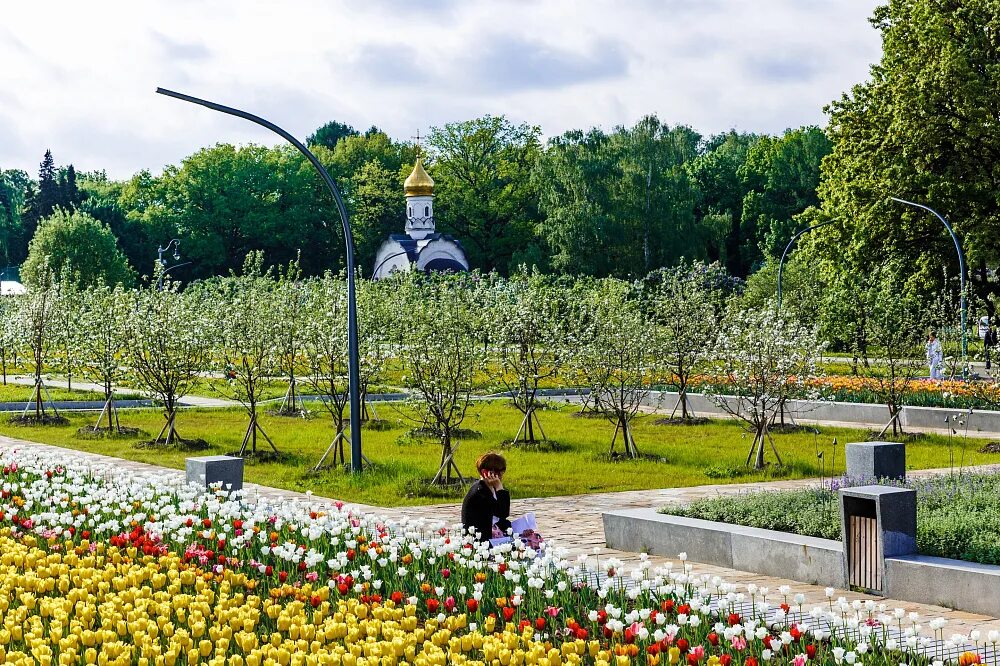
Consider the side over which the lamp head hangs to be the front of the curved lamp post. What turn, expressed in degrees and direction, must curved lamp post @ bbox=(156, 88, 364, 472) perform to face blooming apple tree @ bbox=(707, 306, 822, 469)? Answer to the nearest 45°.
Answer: approximately 180°

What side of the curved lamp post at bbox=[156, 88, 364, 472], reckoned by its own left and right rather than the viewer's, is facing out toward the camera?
left

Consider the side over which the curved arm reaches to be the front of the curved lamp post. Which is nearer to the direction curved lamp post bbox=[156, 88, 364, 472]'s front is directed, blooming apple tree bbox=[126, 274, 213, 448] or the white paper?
the blooming apple tree

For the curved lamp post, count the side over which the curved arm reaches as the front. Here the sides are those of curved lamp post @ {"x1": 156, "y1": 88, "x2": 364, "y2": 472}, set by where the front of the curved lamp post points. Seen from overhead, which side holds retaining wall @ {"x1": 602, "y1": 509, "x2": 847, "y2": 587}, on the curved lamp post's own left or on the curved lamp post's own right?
on the curved lamp post's own left

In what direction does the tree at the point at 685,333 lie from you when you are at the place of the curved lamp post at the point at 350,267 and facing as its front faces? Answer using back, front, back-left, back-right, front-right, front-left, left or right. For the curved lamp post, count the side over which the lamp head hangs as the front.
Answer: back-right

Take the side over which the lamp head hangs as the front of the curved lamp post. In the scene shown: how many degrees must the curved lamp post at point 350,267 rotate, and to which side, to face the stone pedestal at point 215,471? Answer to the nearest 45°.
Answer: approximately 45° to its left

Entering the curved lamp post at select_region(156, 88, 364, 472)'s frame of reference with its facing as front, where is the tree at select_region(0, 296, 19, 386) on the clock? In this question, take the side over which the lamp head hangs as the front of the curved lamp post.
The tree is roughly at 2 o'clock from the curved lamp post.

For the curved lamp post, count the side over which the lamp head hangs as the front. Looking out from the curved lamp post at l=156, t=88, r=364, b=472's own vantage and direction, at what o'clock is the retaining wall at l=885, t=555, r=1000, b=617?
The retaining wall is roughly at 8 o'clock from the curved lamp post.

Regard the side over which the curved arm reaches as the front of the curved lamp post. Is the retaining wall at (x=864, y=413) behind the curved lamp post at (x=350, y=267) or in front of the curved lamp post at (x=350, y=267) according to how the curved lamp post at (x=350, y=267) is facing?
behind

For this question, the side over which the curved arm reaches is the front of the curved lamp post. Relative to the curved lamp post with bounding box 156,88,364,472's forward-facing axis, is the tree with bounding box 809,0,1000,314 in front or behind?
behind

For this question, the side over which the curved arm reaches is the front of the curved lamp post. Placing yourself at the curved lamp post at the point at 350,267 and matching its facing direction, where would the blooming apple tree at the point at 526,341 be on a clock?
The blooming apple tree is roughly at 4 o'clock from the curved lamp post.
